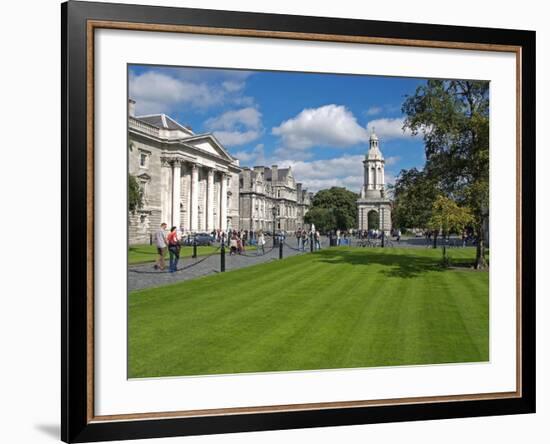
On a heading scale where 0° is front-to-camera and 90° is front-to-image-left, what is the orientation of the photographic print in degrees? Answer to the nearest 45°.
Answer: approximately 315°

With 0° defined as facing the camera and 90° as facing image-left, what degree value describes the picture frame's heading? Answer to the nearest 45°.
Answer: approximately 315°
